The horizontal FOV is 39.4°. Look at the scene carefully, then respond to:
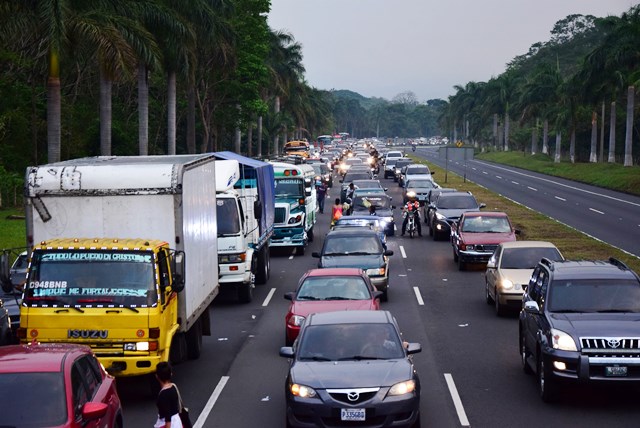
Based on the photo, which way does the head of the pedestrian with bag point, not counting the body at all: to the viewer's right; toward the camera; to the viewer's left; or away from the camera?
away from the camera

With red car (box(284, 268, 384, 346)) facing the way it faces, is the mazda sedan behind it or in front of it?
in front

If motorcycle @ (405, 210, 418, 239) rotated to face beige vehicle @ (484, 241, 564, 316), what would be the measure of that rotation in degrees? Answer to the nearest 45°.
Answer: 0° — it already faces it

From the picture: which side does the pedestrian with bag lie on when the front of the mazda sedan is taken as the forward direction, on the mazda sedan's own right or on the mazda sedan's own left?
on the mazda sedan's own right

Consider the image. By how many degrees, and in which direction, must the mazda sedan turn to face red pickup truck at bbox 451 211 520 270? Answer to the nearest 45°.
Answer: approximately 180°

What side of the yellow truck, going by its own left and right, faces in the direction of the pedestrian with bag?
front

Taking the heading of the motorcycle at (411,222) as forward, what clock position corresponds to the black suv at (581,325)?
The black suv is roughly at 12 o'clock from the motorcycle.

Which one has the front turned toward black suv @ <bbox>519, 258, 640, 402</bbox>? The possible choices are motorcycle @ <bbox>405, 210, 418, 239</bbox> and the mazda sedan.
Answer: the motorcycle

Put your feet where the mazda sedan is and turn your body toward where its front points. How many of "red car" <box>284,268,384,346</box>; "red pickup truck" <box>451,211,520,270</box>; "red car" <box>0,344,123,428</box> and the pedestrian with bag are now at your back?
2

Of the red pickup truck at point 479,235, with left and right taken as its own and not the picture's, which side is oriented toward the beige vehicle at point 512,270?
front
